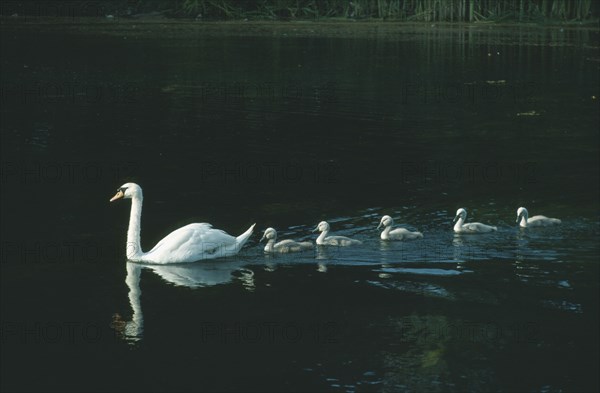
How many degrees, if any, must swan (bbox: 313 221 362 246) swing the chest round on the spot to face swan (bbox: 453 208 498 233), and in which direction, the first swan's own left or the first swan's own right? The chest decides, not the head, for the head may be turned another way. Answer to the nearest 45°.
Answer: approximately 180°

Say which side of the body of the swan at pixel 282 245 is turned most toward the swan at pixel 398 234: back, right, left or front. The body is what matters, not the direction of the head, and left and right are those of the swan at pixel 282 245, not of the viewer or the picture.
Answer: back

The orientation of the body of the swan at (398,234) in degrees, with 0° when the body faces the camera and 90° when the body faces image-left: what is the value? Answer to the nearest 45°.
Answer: approximately 90°

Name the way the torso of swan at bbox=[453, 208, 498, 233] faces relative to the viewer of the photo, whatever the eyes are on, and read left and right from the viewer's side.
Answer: facing to the left of the viewer

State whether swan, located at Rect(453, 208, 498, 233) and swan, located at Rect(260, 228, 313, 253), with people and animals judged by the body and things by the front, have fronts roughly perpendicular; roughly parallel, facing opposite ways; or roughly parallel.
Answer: roughly parallel

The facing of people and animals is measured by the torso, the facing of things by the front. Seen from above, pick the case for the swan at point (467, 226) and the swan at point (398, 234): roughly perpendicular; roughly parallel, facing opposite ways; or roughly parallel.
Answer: roughly parallel

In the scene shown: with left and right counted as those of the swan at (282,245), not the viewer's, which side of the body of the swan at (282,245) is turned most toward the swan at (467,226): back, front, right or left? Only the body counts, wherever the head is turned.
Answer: back

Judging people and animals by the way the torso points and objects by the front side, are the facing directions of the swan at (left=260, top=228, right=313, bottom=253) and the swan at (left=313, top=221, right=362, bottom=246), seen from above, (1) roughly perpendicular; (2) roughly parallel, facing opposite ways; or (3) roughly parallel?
roughly parallel

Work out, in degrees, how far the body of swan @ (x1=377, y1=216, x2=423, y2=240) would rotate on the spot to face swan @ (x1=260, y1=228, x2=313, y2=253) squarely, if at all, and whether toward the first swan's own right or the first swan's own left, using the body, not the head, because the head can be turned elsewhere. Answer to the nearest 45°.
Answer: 0° — it already faces it

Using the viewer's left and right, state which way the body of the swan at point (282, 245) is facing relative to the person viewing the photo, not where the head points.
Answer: facing to the left of the viewer

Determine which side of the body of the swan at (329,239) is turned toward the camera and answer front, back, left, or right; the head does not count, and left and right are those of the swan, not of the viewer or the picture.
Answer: left

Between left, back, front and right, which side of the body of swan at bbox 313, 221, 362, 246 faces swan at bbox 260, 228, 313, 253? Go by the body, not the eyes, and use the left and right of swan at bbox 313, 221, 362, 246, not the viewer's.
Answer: front

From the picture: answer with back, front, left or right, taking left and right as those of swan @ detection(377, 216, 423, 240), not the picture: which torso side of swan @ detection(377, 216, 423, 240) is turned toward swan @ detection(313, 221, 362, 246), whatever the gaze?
front

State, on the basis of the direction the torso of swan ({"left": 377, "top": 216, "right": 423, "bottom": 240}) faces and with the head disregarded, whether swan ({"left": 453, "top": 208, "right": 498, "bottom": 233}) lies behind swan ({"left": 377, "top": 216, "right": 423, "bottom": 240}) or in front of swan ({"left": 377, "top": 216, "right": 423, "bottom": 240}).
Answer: behind
